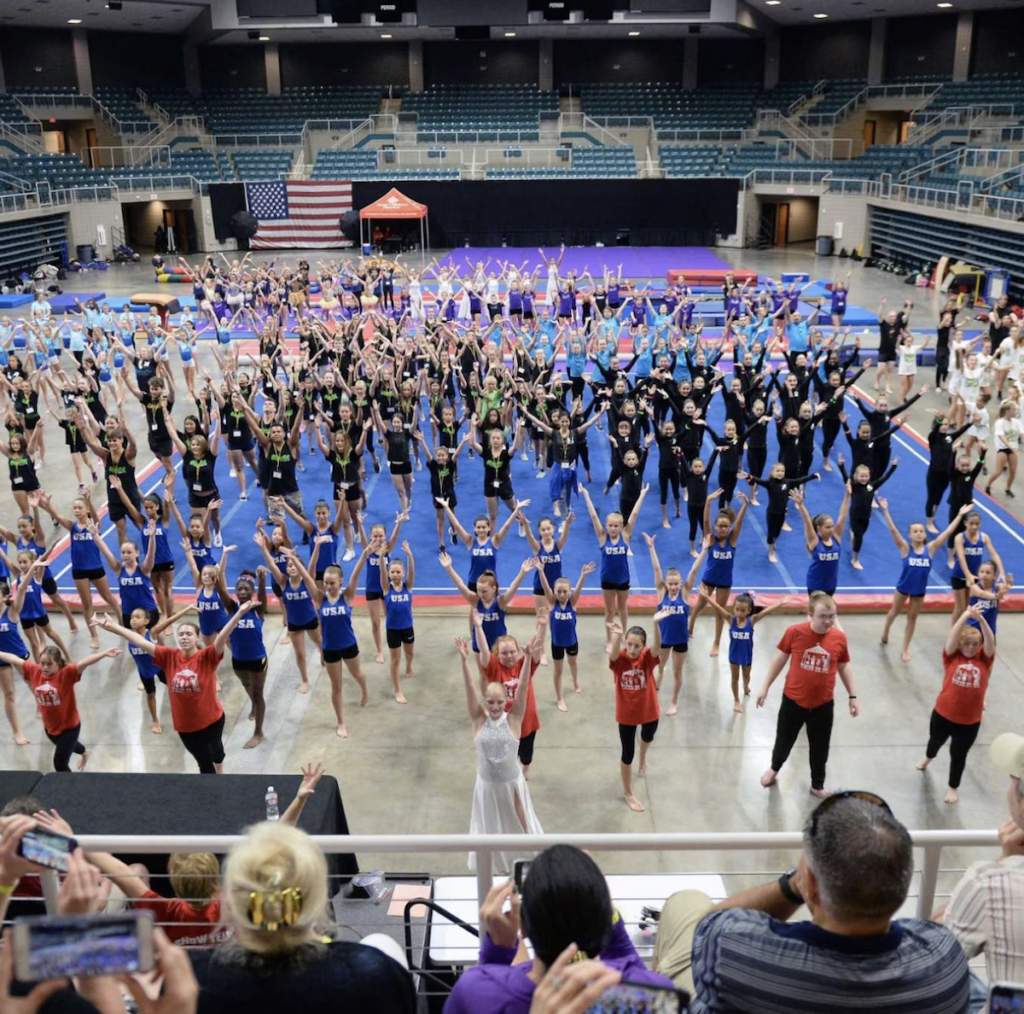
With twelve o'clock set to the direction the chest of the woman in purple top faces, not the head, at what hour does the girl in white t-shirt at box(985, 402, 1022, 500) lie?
The girl in white t-shirt is roughly at 1 o'clock from the woman in purple top.

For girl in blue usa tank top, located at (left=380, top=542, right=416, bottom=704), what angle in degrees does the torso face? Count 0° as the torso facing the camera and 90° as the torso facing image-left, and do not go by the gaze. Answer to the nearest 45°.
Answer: approximately 0°

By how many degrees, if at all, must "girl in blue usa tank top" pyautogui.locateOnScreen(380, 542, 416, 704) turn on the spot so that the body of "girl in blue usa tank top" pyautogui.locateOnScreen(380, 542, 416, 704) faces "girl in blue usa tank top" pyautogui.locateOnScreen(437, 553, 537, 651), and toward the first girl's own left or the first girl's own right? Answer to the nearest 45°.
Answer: approximately 45° to the first girl's own left

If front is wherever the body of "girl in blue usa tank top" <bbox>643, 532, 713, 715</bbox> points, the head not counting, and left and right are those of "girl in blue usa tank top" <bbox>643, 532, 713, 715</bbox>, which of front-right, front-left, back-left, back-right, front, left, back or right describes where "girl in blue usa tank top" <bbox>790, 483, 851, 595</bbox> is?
back-left

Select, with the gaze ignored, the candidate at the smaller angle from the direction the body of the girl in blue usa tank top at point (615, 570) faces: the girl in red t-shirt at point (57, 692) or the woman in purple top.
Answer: the woman in purple top

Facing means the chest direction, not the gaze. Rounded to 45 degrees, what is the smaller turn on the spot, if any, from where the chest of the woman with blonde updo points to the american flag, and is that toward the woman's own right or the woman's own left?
0° — they already face it

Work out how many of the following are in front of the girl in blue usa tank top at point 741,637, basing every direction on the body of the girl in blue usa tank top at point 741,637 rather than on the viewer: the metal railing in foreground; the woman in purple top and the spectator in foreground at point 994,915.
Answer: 3
